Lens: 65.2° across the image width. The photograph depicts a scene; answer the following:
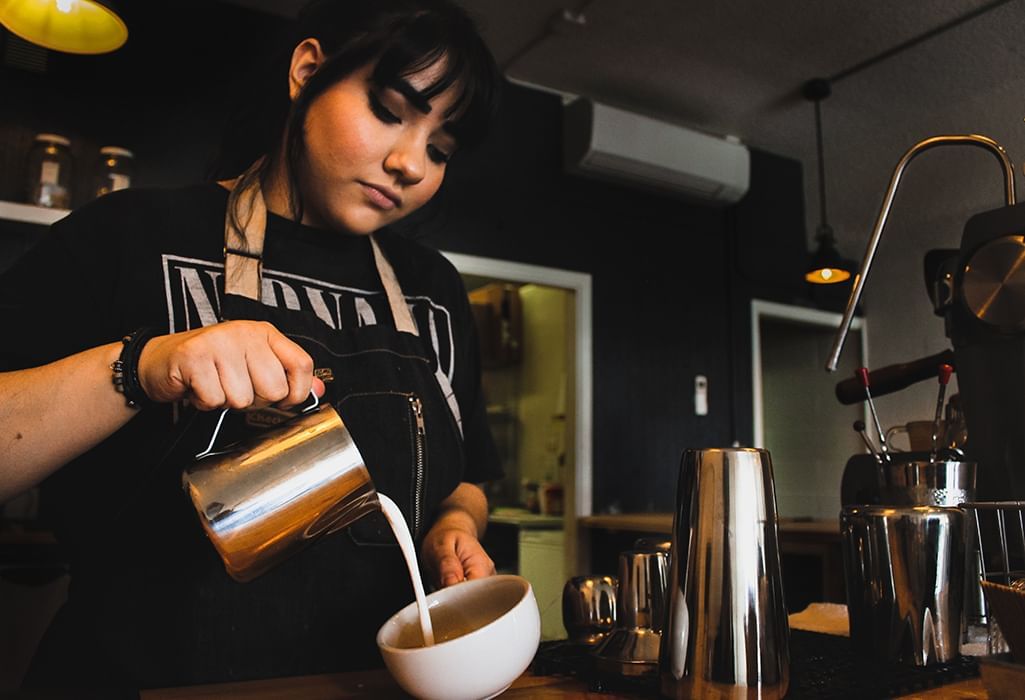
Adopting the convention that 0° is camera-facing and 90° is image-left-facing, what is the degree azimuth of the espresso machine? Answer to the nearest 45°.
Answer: approximately 90°

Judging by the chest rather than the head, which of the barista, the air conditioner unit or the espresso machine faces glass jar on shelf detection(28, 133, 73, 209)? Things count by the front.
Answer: the espresso machine

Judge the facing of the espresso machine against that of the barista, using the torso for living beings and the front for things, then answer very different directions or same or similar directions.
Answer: very different directions

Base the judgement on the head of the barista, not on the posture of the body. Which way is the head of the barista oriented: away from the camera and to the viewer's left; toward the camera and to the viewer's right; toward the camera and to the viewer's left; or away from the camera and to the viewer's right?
toward the camera and to the viewer's right

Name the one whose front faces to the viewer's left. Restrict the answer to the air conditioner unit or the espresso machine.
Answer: the espresso machine

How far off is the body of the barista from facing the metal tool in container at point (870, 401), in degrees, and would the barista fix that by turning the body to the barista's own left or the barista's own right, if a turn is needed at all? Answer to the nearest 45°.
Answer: approximately 45° to the barista's own left

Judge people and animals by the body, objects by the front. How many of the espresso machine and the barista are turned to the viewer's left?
1

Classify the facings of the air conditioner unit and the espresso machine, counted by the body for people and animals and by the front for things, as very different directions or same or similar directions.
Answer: very different directions

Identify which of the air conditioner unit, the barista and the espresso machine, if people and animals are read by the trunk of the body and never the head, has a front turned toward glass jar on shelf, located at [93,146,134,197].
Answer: the espresso machine

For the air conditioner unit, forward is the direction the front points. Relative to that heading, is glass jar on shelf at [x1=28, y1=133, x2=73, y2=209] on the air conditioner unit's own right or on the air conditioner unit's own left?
on the air conditioner unit's own right
